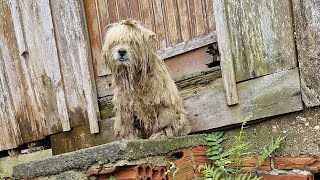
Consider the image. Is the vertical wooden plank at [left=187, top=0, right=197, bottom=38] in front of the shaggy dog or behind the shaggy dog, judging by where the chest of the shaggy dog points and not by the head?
behind

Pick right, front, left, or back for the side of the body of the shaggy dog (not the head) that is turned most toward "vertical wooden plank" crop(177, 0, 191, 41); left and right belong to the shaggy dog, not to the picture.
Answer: back

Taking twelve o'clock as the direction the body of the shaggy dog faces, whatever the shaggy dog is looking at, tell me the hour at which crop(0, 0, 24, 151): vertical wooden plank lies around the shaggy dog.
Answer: The vertical wooden plank is roughly at 3 o'clock from the shaggy dog.

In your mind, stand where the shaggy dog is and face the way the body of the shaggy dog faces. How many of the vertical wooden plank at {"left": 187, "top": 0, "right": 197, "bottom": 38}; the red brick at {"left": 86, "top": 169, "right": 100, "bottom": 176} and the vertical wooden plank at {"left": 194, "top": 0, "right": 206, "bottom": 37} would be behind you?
2

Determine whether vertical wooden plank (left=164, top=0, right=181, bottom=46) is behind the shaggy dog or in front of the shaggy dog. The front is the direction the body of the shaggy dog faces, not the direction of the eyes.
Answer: behind

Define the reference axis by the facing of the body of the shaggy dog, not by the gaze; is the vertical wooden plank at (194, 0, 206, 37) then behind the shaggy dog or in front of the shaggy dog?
behind

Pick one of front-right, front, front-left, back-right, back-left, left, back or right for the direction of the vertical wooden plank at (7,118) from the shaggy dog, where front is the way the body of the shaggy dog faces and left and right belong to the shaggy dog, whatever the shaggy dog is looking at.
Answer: right

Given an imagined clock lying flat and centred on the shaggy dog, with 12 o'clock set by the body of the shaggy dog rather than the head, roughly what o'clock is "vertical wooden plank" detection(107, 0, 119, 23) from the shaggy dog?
The vertical wooden plank is roughly at 4 o'clock from the shaggy dog.

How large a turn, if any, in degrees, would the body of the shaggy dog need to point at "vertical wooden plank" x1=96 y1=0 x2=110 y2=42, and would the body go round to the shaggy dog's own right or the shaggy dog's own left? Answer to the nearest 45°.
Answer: approximately 135° to the shaggy dog's own right
